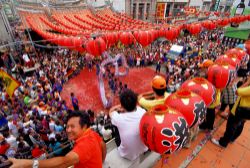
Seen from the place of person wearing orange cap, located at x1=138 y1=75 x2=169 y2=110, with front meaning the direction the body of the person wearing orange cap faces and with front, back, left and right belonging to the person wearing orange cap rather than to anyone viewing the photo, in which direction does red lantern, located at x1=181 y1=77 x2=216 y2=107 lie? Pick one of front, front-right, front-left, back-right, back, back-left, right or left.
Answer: back-right

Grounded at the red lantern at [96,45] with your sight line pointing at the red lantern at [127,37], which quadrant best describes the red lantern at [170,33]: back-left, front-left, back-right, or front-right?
front-right

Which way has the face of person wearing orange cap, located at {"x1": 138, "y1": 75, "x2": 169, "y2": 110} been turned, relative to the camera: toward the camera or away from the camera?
away from the camera

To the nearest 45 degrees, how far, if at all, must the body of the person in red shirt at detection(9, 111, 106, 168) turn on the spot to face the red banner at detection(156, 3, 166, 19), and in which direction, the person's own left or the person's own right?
approximately 135° to the person's own right

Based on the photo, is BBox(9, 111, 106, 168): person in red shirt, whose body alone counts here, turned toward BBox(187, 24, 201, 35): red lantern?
no

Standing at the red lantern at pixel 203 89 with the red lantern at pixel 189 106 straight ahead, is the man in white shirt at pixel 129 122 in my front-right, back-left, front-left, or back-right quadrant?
front-right

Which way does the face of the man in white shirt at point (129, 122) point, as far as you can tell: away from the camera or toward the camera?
away from the camera

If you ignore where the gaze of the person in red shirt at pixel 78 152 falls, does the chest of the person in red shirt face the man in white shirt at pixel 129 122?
no

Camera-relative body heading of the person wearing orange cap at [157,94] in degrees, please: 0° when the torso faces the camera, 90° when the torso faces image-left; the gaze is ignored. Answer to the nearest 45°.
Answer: approximately 135°

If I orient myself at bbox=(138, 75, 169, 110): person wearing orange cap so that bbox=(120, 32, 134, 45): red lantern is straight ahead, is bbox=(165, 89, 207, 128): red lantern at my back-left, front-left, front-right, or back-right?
back-right

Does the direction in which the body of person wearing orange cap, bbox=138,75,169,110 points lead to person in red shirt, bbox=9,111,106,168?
no
